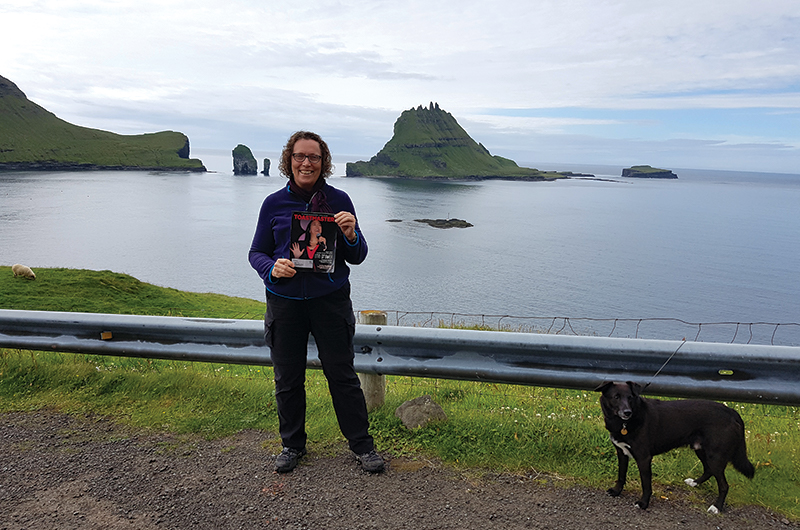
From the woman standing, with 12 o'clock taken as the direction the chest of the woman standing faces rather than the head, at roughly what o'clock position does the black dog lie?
The black dog is roughly at 10 o'clock from the woman standing.

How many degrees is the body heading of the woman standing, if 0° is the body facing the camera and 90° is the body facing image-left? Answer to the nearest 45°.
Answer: approximately 0°

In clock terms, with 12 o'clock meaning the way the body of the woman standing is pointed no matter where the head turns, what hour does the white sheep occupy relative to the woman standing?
The white sheep is roughly at 5 o'clock from the woman standing.
